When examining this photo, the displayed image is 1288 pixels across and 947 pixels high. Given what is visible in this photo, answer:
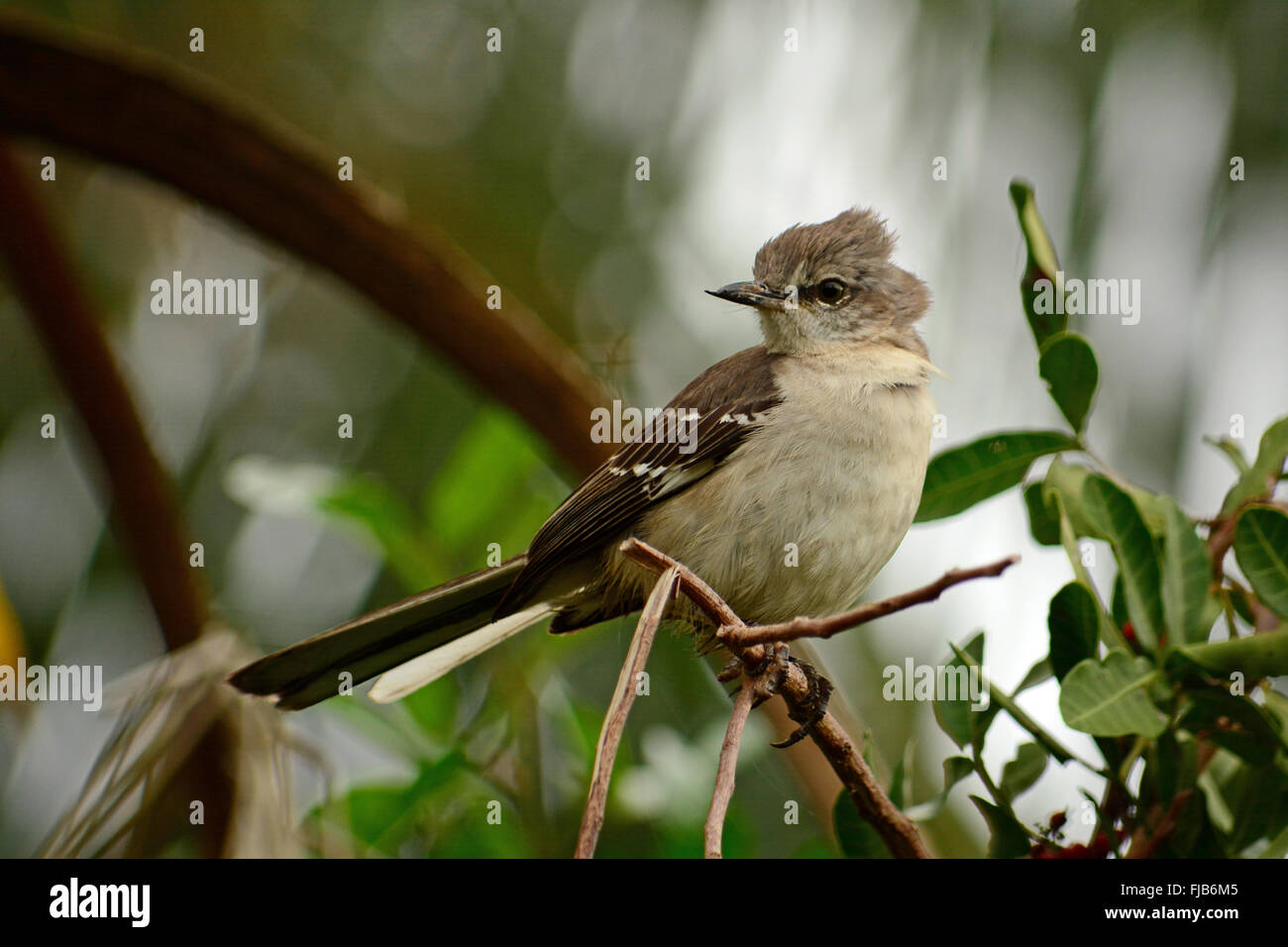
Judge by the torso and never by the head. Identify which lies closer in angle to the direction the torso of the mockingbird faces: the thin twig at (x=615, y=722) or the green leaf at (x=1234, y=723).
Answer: the green leaf

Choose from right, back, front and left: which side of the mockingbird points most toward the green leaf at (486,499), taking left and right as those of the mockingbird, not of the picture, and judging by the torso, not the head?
back

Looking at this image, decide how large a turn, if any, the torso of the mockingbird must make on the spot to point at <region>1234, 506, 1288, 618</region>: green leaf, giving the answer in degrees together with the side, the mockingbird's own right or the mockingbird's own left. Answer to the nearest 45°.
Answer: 0° — it already faces it

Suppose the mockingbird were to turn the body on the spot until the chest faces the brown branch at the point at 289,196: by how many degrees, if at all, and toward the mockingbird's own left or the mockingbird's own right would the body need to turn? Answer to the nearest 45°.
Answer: approximately 180°

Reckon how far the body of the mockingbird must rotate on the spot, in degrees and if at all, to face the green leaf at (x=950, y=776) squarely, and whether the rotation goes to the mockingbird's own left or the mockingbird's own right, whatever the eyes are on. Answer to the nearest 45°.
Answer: approximately 45° to the mockingbird's own left

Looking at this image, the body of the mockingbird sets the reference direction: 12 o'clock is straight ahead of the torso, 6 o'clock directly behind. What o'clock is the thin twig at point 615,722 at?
The thin twig is roughly at 4 o'clock from the mockingbird.

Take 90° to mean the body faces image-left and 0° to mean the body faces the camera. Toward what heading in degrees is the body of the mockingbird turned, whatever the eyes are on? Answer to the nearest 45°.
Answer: approximately 315°

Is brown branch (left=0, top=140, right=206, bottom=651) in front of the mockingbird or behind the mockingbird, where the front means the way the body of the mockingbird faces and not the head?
behind

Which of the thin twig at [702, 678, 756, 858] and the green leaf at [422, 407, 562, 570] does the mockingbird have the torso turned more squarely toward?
the thin twig

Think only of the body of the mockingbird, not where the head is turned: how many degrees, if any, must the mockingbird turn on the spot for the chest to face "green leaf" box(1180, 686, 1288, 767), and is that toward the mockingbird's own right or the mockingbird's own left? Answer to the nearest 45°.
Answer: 0° — it already faces it
